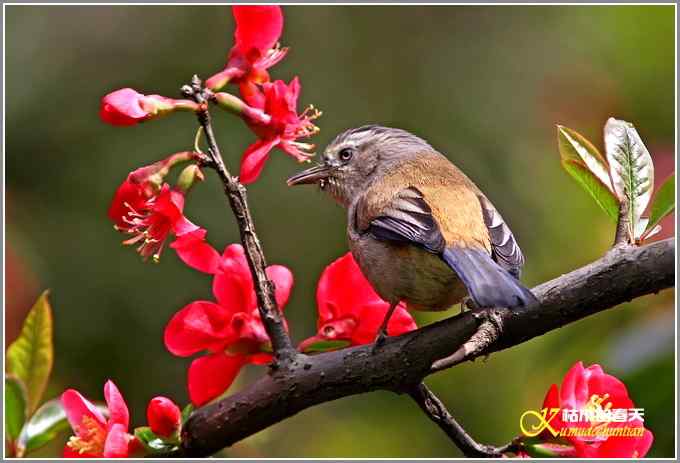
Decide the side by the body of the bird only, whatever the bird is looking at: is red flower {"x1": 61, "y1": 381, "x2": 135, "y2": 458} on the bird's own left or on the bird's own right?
on the bird's own left

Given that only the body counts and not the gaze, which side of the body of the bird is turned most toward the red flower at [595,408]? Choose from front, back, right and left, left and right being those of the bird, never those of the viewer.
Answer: back

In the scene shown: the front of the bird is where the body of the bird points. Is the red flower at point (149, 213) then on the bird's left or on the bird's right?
on the bird's left

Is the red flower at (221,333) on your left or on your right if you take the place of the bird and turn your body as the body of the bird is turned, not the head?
on your left

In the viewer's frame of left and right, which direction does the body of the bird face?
facing away from the viewer and to the left of the viewer
